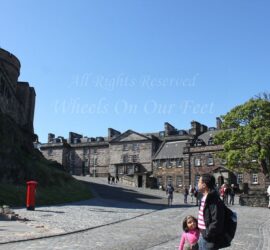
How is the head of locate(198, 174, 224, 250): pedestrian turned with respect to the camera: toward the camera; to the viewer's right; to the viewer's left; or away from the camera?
to the viewer's left

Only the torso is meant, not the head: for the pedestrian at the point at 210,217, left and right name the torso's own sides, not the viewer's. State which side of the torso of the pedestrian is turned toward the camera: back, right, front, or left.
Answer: left

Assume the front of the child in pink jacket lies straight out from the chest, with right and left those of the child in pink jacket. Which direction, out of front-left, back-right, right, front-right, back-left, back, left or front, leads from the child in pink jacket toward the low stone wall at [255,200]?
back-left

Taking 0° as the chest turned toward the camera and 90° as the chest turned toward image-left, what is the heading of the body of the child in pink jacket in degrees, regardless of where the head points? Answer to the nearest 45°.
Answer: approximately 315°

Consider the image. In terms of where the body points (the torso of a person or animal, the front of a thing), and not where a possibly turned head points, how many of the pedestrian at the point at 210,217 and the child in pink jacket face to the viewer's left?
1

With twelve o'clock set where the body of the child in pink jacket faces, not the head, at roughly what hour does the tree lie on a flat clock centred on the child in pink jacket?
The tree is roughly at 8 o'clock from the child in pink jacket.

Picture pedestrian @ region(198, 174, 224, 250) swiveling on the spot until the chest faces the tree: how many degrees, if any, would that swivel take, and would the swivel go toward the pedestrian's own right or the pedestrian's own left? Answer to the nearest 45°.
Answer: approximately 90° to the pedestrian's own right
